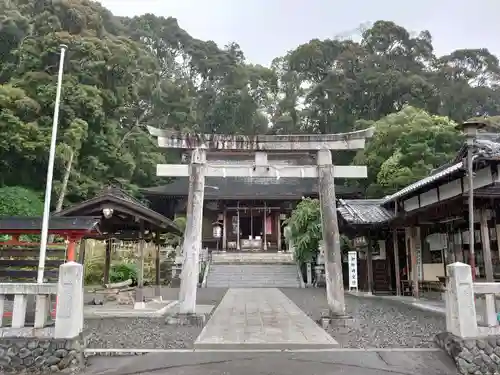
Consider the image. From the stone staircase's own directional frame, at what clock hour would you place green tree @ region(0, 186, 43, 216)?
The green tree is roughly at 3 o'clock from the stone staircase.

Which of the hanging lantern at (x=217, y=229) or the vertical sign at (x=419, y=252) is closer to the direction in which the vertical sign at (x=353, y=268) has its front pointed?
the vertical sign

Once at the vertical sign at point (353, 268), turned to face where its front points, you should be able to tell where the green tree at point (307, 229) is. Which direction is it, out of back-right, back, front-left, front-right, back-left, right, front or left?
back-right

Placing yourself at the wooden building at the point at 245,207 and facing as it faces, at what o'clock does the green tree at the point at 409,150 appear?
The green tree is roughly at 10 o'clock from the wooden building.

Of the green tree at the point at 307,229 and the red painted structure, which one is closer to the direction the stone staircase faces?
the red painted structure

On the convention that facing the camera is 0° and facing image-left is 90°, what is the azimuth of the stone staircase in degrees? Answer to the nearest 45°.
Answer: approximately 0°

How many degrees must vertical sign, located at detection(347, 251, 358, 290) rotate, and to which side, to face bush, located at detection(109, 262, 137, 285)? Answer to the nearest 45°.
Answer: approximately 90° to its right

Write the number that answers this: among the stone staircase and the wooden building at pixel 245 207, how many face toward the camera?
2

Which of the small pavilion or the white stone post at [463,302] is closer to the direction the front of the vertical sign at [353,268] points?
the white stone post
